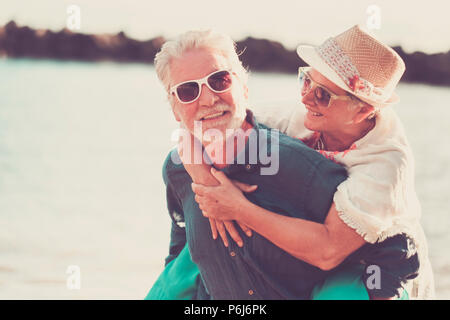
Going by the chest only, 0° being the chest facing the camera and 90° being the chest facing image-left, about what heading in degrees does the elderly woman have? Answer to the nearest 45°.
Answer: approximately 45°
